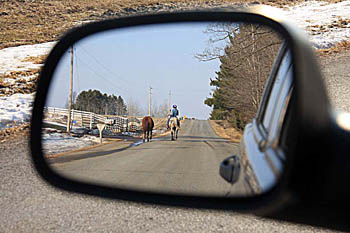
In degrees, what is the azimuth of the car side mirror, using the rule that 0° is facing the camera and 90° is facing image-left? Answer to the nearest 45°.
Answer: approximately 0°
